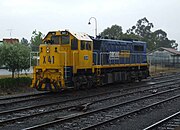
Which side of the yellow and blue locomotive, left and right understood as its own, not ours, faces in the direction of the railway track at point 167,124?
left

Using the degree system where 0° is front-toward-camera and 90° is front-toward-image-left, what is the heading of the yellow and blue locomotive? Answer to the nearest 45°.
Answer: approximately 45°

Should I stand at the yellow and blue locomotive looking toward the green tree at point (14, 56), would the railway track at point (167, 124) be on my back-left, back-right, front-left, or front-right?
back-left

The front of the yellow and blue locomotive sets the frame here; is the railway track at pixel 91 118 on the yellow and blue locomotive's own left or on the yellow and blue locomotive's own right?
on the yellow and blue locomotive's own left

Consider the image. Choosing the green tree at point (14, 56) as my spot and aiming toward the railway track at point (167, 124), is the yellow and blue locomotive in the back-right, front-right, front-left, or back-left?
front-left

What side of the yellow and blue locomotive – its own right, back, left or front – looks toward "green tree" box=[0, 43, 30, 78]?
right
